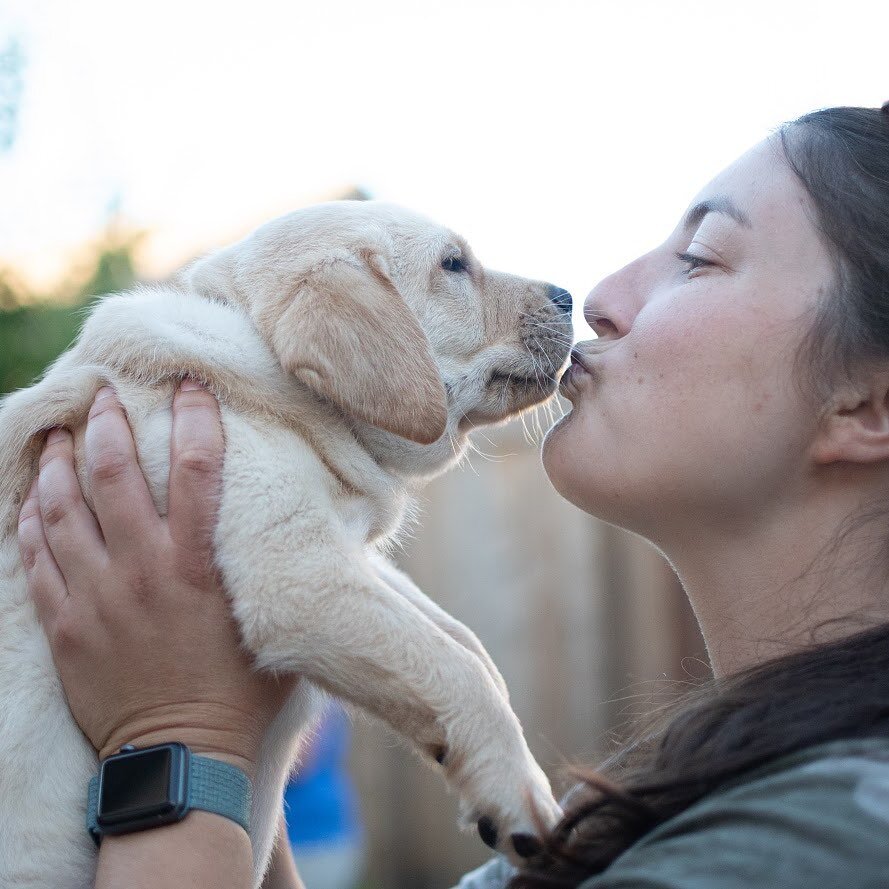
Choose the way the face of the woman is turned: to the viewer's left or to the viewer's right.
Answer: to the viewer's left

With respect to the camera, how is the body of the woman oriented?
to the viewer's left

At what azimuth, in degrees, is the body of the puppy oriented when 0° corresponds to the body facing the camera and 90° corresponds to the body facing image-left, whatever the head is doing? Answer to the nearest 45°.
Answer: approximately 270°
